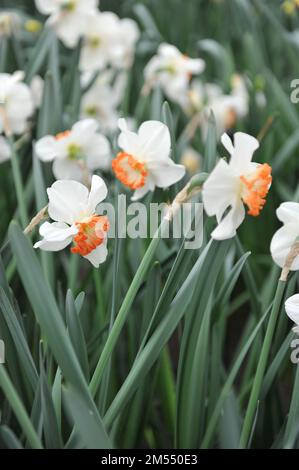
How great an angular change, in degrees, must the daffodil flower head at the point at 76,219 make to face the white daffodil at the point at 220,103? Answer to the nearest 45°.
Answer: approximately 135° to its left

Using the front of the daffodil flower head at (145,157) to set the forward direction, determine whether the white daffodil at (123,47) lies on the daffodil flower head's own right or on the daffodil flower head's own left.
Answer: on the daffodil flower head's own right

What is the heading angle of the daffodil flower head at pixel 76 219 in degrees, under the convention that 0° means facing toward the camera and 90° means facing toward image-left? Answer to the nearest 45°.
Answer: approximately 315°

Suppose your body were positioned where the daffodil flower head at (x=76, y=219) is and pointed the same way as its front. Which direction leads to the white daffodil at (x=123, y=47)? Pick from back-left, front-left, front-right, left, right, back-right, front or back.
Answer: back-left

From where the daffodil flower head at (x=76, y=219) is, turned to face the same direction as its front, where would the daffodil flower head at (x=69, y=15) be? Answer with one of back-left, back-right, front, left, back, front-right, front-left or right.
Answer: back-left

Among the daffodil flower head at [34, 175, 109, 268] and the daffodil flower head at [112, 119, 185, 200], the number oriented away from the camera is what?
0

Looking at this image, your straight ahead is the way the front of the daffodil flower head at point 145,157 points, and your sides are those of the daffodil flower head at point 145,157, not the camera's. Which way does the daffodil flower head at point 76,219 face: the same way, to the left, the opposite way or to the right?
to the left

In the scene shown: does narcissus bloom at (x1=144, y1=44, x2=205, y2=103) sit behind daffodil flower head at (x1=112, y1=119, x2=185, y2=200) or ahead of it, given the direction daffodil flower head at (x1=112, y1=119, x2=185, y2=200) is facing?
behind

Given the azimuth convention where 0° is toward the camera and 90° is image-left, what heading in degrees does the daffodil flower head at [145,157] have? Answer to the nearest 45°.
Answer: approximately 45°
